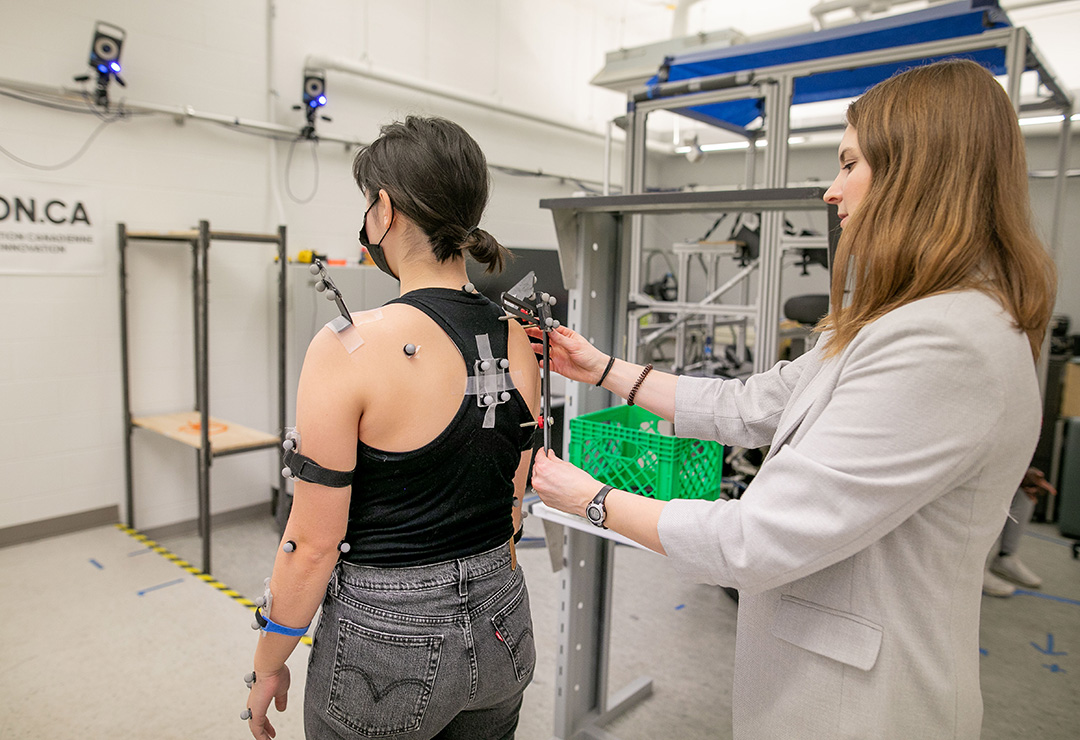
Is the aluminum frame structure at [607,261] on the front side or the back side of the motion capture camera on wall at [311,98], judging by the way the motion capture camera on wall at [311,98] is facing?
on the front side

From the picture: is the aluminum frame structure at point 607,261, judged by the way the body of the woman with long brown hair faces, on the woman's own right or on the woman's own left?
on the woman's own right

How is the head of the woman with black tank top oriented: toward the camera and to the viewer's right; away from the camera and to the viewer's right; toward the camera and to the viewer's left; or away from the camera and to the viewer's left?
away from the camera and to the viewer's left

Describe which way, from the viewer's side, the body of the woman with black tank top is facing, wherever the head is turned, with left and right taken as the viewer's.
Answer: facing away from the viewer and to the left of the viewer

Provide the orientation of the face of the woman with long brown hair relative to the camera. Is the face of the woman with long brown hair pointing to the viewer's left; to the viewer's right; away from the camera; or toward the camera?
to the viewer's left

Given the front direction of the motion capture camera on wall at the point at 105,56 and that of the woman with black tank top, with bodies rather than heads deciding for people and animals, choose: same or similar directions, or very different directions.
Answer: very different directions

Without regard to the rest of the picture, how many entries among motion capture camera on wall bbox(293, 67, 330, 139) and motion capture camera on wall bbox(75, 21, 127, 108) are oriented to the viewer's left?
0

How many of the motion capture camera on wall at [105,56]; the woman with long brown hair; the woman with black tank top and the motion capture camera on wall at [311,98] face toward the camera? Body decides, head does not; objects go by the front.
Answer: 2

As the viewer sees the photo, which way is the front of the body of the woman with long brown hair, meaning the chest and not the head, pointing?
to the viewer's left

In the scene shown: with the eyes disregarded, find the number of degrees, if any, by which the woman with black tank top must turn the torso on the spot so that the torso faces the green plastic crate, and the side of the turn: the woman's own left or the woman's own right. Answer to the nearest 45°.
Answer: approximately 90° to the woman's own right

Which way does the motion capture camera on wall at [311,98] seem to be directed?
toward the camera

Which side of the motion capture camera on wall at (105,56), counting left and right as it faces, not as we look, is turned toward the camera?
front

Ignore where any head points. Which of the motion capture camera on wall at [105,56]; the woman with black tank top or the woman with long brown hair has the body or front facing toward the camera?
the motion capture camera on wall
